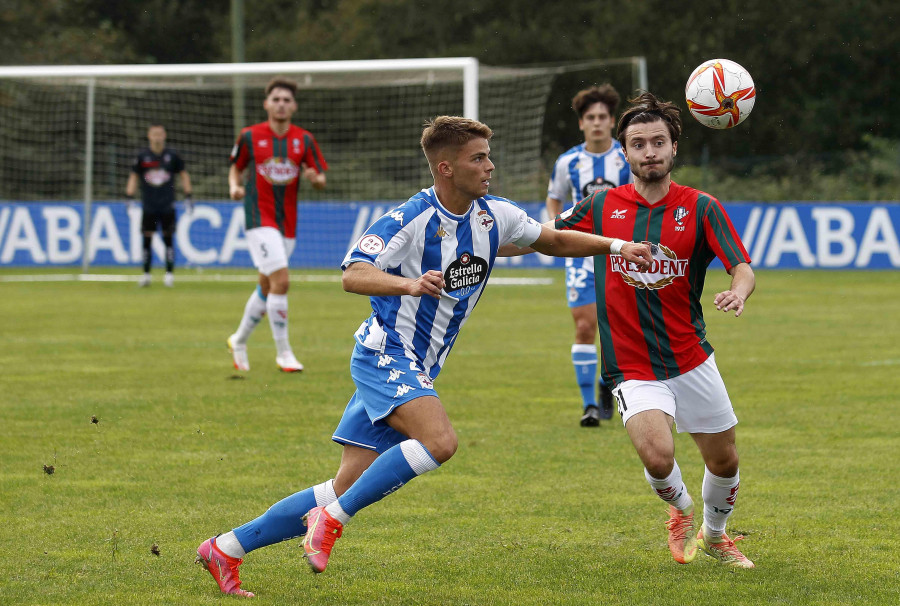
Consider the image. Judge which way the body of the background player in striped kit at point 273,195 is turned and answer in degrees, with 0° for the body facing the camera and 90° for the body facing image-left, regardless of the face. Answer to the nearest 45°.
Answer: approximately 0°

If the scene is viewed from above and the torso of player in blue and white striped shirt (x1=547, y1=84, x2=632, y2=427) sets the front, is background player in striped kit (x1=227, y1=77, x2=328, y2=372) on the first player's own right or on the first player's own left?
on the first player's own right

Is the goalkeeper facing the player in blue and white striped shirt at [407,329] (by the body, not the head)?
yes

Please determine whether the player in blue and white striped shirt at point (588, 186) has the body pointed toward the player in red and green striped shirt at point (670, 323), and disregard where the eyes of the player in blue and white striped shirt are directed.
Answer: yes

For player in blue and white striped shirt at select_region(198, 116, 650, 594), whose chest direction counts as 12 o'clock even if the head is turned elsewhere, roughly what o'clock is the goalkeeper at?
The goalkeeper is roughly at 7 o'clock from the player in blue and white striped shirt.
